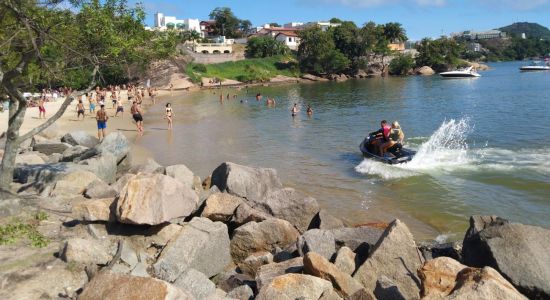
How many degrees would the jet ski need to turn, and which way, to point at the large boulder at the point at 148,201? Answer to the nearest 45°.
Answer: approximately 90° to its left

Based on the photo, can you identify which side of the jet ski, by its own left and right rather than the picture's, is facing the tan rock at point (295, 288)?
left

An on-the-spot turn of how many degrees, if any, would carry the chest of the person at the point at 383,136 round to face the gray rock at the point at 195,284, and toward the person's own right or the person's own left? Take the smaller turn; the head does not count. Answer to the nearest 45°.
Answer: approximately 90° to the person's own left

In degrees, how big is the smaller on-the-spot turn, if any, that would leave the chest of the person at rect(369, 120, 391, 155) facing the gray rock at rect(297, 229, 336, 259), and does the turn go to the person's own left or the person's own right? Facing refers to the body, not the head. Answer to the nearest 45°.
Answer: approximately 90° to the person's own left

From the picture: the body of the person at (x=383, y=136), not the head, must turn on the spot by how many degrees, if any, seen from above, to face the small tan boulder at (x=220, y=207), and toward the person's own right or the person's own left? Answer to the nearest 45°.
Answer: approximately 90° to the person's own left

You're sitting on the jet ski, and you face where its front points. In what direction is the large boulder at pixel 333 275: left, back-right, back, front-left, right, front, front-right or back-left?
left

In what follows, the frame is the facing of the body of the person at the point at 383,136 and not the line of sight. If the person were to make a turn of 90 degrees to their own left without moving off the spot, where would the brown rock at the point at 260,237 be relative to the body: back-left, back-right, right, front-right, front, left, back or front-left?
front

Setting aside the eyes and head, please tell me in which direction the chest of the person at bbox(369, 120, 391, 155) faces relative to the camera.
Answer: to the viewer's left

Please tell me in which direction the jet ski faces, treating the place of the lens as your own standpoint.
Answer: facing to the left of the viewer

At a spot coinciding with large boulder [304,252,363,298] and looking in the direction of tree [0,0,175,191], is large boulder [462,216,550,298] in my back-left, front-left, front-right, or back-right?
back-right

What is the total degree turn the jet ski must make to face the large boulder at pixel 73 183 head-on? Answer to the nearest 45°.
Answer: approximately 45° to its left

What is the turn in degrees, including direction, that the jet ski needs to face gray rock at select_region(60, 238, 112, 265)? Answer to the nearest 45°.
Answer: approximately 90° to its left

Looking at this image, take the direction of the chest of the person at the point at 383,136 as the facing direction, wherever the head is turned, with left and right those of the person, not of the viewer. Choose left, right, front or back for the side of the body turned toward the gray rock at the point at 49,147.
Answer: front

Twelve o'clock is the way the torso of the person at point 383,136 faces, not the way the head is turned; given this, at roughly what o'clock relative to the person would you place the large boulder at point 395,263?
The large boulder is roughly at 9 o'clock from the person.

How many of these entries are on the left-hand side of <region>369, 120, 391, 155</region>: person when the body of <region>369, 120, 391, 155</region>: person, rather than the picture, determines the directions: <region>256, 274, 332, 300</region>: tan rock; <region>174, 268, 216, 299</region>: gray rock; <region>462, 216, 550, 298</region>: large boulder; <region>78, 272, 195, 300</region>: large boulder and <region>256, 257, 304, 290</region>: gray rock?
5

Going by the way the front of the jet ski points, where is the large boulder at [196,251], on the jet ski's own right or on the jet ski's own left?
on the jet ski's own left

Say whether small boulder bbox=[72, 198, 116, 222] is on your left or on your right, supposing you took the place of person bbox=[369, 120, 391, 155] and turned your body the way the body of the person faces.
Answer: on your left

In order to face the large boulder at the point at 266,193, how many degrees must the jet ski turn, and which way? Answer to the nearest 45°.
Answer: approximately 90° to its left
